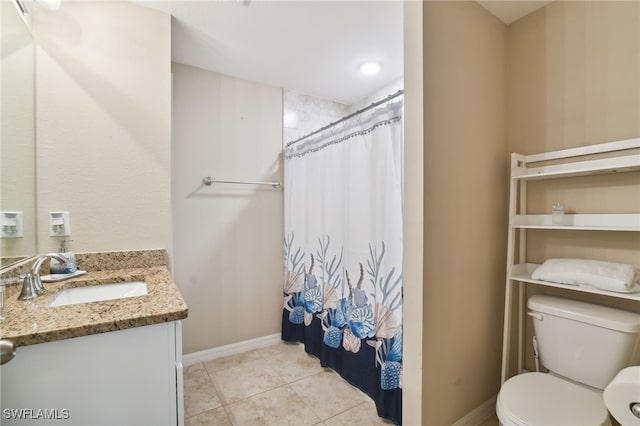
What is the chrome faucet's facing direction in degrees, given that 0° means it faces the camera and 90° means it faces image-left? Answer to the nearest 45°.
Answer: approximately 270°

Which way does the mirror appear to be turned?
to the viewer's right

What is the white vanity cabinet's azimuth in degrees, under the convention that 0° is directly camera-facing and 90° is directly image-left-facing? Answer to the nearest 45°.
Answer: approximately 270°

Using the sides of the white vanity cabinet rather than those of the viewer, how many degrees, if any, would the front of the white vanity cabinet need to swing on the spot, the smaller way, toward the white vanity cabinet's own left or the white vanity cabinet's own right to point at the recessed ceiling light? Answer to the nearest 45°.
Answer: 0° — it already faces it

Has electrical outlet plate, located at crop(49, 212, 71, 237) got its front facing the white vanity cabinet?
yes
